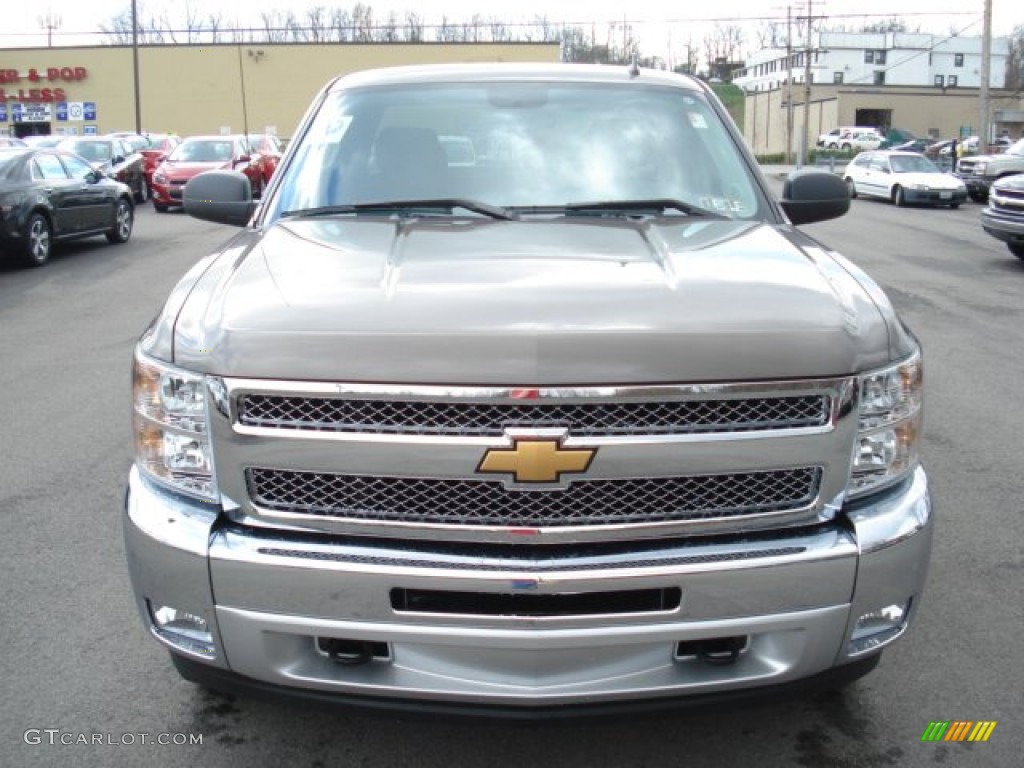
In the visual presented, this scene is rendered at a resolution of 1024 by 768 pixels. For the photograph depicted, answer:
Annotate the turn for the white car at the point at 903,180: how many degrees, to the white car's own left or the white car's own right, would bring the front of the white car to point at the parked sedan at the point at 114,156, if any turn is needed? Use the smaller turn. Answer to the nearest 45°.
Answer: approximately 90° to the white car's own right

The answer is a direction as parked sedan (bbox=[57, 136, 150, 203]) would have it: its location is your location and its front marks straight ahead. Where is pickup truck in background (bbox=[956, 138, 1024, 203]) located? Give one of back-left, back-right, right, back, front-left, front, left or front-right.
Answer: back-left

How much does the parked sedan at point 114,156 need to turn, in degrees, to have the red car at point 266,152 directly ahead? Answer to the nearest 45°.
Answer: approximately 135° to its left

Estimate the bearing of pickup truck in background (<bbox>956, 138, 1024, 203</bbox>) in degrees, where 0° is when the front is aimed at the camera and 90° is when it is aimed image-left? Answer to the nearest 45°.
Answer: approximately 45°

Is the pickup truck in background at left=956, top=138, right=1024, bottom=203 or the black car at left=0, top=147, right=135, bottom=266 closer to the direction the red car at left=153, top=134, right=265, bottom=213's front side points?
the black car

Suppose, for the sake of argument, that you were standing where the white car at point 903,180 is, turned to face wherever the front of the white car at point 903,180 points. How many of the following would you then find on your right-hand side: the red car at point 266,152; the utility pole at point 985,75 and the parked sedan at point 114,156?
2

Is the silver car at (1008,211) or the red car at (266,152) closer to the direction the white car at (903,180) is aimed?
the silver car
